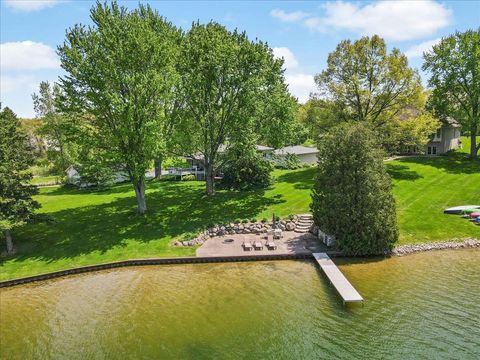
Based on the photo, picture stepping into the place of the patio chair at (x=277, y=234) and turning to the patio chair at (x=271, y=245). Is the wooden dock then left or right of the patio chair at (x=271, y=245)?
left
